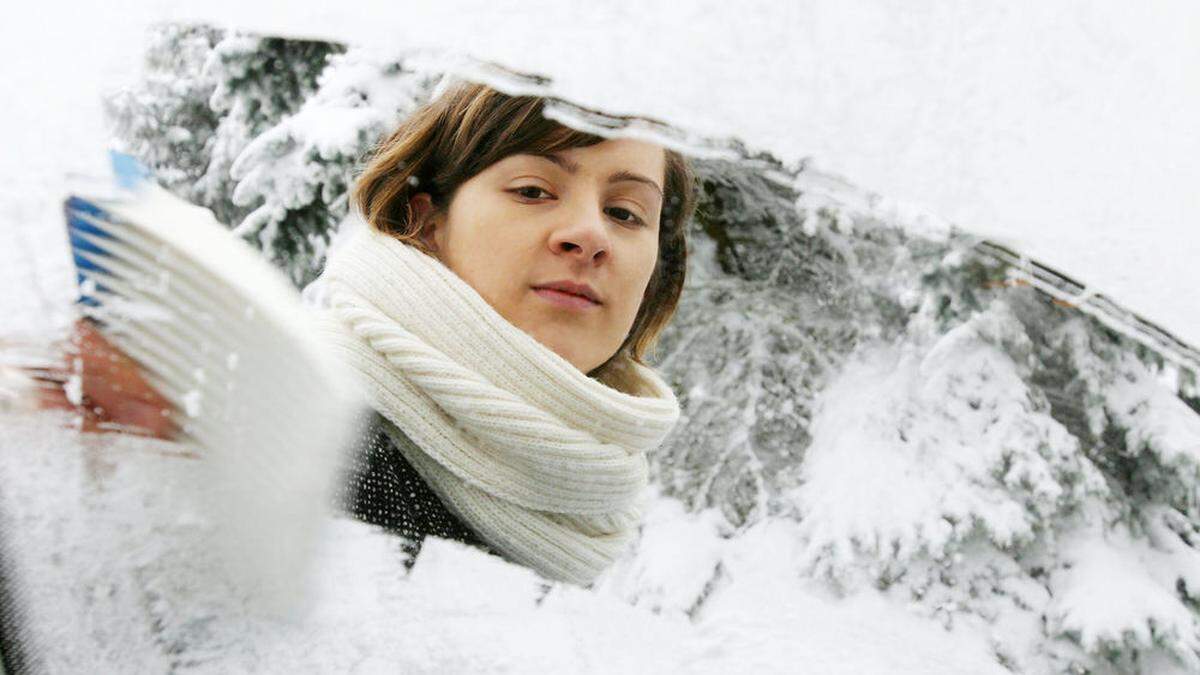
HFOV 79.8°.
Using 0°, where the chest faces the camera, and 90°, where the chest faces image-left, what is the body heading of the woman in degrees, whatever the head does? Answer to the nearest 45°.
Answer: approximately 315°
